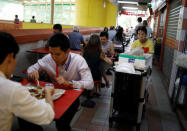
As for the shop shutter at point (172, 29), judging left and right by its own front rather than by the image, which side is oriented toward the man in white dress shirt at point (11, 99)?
left

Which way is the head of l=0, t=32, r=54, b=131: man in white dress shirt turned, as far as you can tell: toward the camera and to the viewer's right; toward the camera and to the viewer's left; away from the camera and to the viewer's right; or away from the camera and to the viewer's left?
away from the camera and to the viewer's right

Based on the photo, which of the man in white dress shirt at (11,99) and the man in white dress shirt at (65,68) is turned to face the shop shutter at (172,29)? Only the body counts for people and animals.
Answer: the man in white dress shirt at (11,99)

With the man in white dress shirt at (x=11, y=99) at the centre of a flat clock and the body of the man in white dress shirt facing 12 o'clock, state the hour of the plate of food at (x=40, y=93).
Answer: The plate of food is roughly at 11 o'clock from the man in white dress shirt.

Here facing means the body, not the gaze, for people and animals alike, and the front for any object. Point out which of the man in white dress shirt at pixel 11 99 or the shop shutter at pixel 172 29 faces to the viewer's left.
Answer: the shop shutter

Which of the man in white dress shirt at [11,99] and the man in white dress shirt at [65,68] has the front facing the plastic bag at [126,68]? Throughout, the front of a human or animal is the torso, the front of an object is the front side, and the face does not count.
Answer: the man in white dress shirt at [11,99]

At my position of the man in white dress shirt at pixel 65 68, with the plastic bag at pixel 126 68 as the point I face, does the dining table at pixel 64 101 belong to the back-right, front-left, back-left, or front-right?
back-right

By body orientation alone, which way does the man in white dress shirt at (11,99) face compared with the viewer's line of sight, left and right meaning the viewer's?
facing away from the viewer and to the right of the viewer

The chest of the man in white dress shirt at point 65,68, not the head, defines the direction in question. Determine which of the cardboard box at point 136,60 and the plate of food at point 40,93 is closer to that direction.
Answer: the plate of food

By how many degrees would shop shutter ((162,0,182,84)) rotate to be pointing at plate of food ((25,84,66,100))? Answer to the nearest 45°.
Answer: approximately 90° to its left

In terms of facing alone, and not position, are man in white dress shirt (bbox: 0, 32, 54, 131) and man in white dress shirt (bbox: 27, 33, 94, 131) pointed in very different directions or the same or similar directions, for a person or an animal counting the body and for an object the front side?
very different directions

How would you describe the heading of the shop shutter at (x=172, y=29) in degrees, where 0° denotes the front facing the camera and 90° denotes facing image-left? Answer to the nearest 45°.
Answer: approximately 90°
